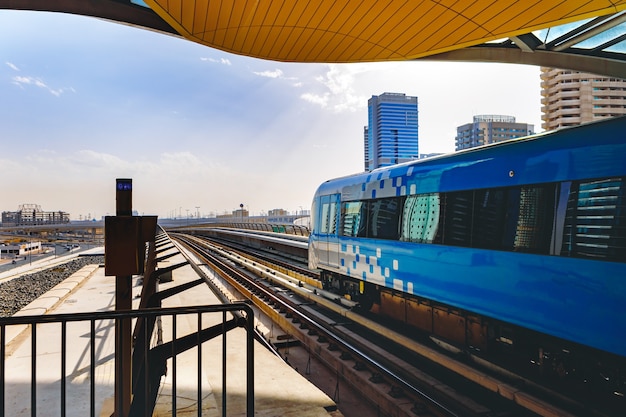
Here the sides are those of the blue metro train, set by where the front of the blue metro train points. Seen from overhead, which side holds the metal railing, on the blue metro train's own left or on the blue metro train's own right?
on the blue metro train's own left

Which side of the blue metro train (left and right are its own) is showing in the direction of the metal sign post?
left

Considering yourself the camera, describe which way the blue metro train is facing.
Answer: facing away from the viewer and to the left of the viewer
